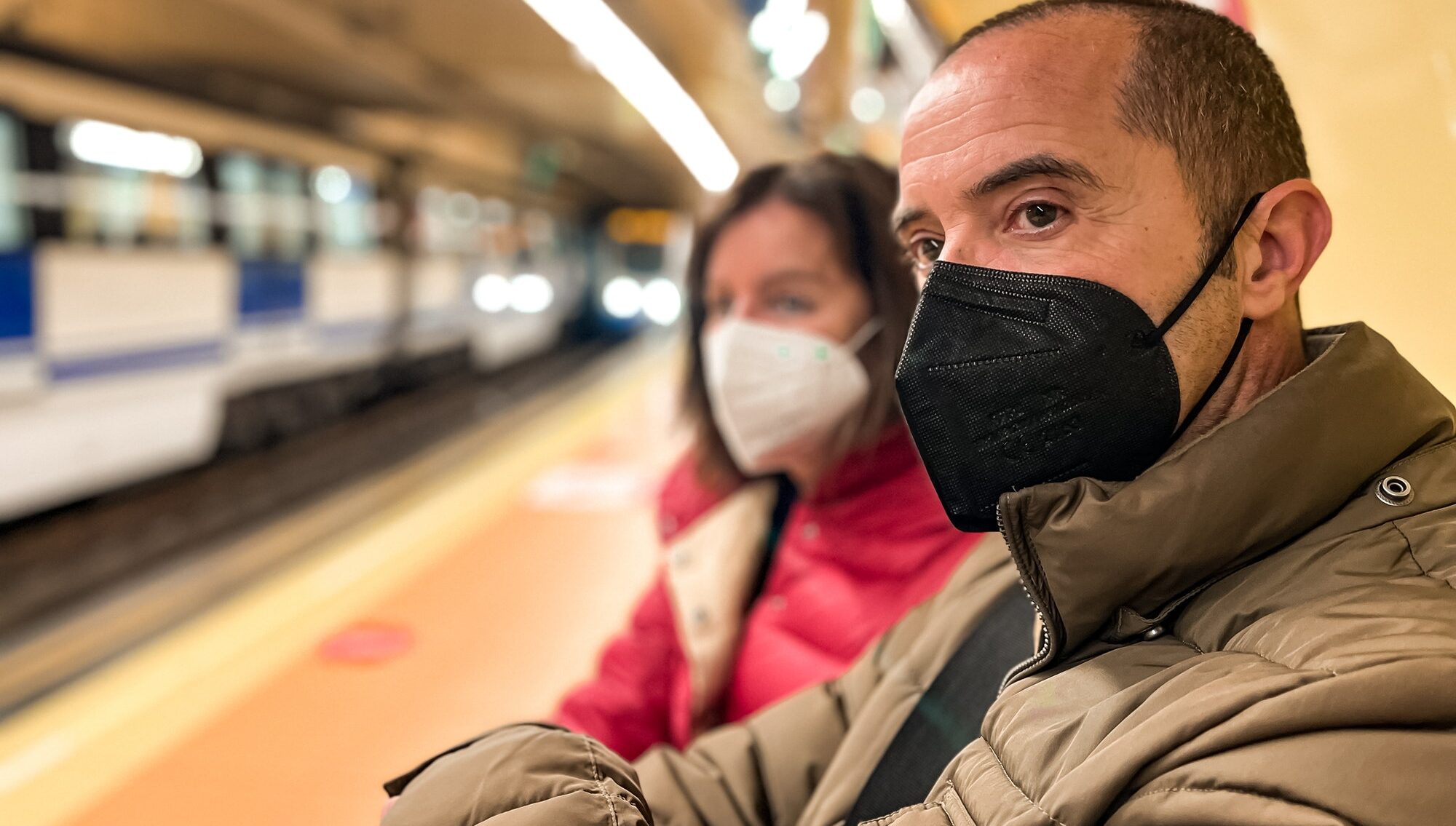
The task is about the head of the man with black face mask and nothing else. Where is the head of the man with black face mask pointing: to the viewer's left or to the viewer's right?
to the viewer's left

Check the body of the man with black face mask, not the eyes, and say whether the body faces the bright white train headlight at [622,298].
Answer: no

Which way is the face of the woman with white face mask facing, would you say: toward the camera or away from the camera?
toward the camera

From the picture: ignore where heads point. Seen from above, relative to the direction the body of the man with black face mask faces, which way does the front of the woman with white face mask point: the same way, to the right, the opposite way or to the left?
the same way

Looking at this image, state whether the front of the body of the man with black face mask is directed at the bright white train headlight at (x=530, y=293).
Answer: no

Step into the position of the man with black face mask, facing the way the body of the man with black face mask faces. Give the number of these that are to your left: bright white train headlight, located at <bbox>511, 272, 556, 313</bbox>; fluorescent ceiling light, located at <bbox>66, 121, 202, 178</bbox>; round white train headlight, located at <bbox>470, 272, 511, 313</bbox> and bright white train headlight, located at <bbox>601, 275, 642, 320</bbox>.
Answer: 0

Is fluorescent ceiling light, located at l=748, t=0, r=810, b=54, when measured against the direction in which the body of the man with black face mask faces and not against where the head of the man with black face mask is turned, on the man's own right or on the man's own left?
on the man's own right

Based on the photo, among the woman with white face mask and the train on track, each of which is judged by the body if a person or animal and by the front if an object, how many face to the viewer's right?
0

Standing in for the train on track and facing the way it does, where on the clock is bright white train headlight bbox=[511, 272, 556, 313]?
The bright white train headlight is roughly at 12 o'clock from the train on track.

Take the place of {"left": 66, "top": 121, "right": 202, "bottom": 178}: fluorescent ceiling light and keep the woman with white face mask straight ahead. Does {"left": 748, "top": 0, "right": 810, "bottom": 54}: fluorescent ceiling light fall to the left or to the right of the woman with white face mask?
left

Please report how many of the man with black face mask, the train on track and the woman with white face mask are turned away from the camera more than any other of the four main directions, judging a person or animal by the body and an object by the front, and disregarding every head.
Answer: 0
